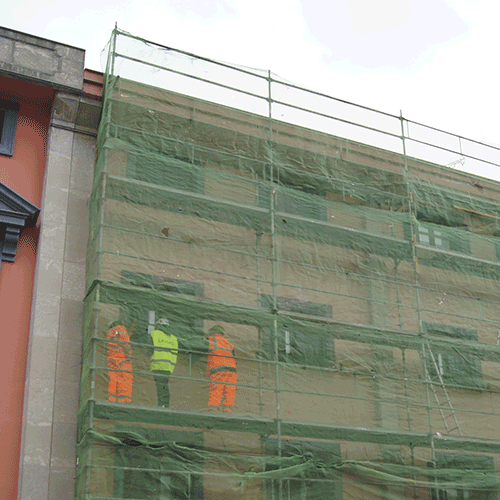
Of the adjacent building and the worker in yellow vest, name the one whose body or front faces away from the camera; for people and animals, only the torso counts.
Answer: the worker in yellow vest

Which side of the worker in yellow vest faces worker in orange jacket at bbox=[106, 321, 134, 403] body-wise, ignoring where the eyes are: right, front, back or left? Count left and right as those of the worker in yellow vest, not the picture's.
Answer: left

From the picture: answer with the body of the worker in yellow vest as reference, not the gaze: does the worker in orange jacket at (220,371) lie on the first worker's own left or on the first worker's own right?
on the first worker's own right

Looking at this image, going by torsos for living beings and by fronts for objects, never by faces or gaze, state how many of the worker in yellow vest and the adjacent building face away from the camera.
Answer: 1

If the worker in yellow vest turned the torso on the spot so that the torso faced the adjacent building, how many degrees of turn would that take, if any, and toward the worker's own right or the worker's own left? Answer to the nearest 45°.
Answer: approximately 90° to the worker's own left

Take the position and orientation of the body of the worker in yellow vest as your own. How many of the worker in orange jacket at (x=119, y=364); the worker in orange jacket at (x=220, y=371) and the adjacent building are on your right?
1

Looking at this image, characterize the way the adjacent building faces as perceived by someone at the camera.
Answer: facing the viewer and to the right of the viewer

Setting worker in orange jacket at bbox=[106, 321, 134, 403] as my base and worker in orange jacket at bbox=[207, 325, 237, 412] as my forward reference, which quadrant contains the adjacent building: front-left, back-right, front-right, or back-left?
back-left

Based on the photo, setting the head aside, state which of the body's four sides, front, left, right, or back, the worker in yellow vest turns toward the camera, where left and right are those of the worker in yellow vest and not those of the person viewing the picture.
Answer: back

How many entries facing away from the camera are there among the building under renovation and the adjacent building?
0

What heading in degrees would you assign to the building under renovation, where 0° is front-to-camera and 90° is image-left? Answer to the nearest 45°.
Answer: approximately 315°

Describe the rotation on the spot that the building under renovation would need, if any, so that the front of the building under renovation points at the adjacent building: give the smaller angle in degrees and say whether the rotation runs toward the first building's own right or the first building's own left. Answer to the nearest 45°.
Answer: approximately 135° to the first building's own right
